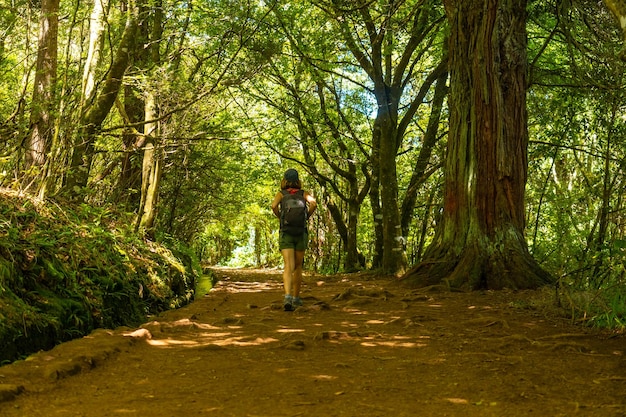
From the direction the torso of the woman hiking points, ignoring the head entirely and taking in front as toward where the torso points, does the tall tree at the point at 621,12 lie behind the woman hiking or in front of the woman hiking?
behind

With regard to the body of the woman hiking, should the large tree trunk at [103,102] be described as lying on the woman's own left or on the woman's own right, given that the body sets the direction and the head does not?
on the woman's own left

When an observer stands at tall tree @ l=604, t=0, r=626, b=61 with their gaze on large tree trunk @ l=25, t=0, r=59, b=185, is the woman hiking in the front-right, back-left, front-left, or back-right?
front-right

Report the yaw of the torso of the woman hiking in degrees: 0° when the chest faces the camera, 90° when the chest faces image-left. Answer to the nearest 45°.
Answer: approximately 180°

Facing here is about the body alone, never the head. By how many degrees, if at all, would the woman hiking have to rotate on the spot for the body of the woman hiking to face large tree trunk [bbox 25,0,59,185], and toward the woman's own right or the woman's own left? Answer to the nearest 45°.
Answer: approximately 90° to the woman's own left

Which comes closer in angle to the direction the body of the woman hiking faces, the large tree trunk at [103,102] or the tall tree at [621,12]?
the large tree trunk

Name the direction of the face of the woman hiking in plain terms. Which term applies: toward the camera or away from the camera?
away from the camera

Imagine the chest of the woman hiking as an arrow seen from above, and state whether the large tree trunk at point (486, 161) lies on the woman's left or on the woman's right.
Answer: on the woman's right

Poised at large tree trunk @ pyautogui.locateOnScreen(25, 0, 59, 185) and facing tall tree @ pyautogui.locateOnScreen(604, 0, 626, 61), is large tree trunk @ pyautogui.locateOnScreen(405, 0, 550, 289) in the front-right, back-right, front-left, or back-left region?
front-left

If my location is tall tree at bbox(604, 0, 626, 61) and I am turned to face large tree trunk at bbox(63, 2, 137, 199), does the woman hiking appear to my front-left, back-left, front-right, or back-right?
front-right
